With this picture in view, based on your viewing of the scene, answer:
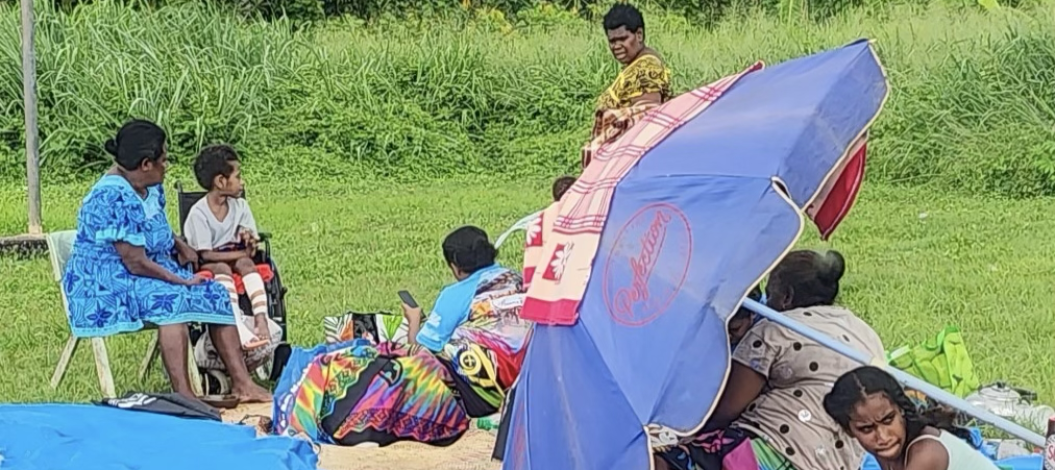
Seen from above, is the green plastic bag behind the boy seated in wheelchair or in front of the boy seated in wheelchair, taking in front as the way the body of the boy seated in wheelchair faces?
in front

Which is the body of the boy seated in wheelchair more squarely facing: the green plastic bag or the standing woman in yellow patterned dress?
the green plastic bag

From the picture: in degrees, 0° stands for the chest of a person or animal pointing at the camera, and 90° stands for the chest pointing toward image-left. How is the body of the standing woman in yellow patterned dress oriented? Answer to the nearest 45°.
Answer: approximately 45°

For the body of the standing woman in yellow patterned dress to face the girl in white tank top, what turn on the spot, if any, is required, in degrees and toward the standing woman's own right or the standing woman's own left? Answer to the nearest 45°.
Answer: approximately 45° to the standing woman's own left

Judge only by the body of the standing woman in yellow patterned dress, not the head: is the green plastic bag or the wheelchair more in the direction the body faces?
the wheelchair

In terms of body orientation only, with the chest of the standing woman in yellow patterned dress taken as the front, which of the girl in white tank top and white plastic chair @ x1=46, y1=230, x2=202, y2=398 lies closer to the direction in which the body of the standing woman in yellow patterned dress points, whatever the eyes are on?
the white plastic chair

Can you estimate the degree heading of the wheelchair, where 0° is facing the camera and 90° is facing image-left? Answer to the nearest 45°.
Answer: approximately 315°

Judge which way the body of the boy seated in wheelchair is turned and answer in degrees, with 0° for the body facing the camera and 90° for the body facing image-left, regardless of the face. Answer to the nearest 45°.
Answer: approximately 315°

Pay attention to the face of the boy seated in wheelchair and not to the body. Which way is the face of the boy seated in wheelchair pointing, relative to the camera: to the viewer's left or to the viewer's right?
to the viewer's right

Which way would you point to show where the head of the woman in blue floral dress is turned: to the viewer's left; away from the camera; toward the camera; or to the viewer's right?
to the viewer's right

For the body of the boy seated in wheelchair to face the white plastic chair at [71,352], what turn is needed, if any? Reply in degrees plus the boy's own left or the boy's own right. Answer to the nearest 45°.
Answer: approximately 135° to the boy's own right

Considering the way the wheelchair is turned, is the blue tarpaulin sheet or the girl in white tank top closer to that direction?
the girl in white tank top
